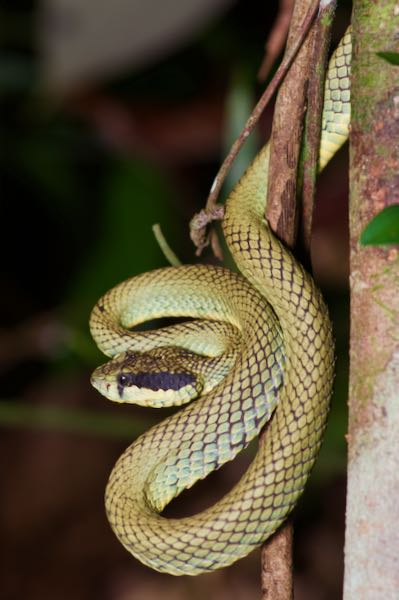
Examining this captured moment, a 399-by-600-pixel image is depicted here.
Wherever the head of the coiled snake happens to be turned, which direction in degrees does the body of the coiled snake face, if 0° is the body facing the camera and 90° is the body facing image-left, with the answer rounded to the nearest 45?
approximately 90°
